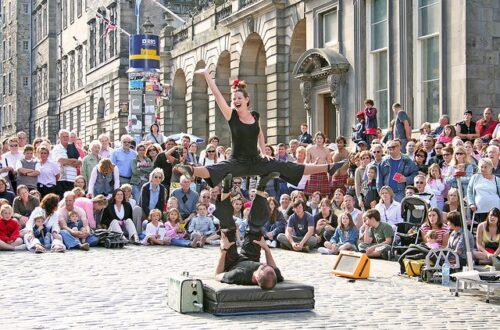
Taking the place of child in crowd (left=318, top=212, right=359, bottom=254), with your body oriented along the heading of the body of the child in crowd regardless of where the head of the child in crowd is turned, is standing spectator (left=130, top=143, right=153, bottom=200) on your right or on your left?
on your right

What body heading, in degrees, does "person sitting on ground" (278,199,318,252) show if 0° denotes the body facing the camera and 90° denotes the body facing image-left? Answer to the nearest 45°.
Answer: approximately 0°

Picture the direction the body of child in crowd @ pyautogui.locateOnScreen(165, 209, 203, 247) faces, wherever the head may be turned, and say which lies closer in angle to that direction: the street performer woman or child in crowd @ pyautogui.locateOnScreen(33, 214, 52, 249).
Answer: the street performer woman

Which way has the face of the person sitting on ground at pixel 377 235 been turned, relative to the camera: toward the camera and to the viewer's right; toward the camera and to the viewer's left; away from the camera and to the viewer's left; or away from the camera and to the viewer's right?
toward the camera and to the viewer's left

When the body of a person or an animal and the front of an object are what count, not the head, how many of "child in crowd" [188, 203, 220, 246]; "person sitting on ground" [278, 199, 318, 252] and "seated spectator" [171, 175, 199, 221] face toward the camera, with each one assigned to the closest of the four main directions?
3

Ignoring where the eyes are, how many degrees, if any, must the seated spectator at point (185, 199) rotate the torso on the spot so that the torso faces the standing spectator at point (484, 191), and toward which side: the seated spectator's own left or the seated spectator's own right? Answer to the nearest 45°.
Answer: approximately 45° to the seated spectator's own left

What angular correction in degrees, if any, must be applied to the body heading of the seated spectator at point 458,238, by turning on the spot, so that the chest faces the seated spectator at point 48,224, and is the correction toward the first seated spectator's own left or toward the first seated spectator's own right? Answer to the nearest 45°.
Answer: approximately 45° to the first seated spectator's own right

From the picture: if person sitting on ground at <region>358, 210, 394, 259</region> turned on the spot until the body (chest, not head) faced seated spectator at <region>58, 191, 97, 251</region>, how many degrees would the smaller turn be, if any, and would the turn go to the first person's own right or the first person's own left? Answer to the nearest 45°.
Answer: approximately 45° to the first person's own right

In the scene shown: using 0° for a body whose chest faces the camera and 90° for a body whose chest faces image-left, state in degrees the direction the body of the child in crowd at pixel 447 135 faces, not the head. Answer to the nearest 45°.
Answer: approximately 45°
